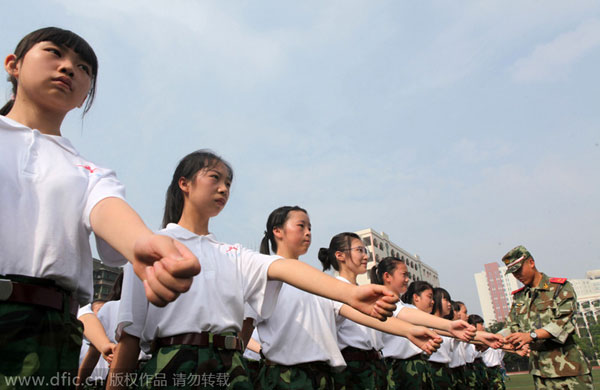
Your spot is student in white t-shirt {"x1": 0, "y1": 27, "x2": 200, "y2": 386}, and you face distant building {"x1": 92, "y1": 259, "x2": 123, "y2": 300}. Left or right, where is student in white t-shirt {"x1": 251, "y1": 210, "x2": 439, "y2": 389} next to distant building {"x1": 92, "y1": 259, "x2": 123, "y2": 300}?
right

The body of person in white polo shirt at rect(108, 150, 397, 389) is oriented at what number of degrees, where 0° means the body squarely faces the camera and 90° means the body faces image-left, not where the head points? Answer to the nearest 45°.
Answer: approximately 315°

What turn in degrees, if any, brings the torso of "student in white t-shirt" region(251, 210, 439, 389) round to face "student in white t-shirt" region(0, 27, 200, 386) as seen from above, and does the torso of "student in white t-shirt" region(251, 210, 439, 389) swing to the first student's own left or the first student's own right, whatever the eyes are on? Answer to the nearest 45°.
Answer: approximately 45° to the first student's own right

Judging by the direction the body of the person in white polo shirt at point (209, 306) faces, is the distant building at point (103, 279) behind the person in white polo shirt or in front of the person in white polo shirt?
behind

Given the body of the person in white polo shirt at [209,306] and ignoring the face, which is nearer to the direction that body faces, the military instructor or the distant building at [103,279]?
the military instructor

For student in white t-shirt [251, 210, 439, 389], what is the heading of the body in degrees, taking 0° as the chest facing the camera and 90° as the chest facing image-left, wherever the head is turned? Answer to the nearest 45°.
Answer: approximately 315°

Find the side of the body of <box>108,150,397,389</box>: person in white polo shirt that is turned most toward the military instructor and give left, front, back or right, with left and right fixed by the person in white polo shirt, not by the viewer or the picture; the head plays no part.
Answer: left

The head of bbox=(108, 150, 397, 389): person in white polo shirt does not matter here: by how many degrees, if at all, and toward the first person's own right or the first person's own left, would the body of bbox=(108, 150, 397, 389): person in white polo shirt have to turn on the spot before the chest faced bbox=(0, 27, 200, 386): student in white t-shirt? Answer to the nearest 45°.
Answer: approximately 90° to the first person's own right

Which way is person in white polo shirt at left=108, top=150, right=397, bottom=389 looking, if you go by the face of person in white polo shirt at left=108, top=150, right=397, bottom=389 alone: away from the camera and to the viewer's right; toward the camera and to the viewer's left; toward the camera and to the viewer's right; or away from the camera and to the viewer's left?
toward the camera and to the viewer's right

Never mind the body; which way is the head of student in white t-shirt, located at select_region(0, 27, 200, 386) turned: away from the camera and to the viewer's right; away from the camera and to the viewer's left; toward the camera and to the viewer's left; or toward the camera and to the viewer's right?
toward the camera and to the viewer's right

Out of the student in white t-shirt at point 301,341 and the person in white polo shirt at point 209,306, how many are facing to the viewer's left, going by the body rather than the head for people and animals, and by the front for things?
0
